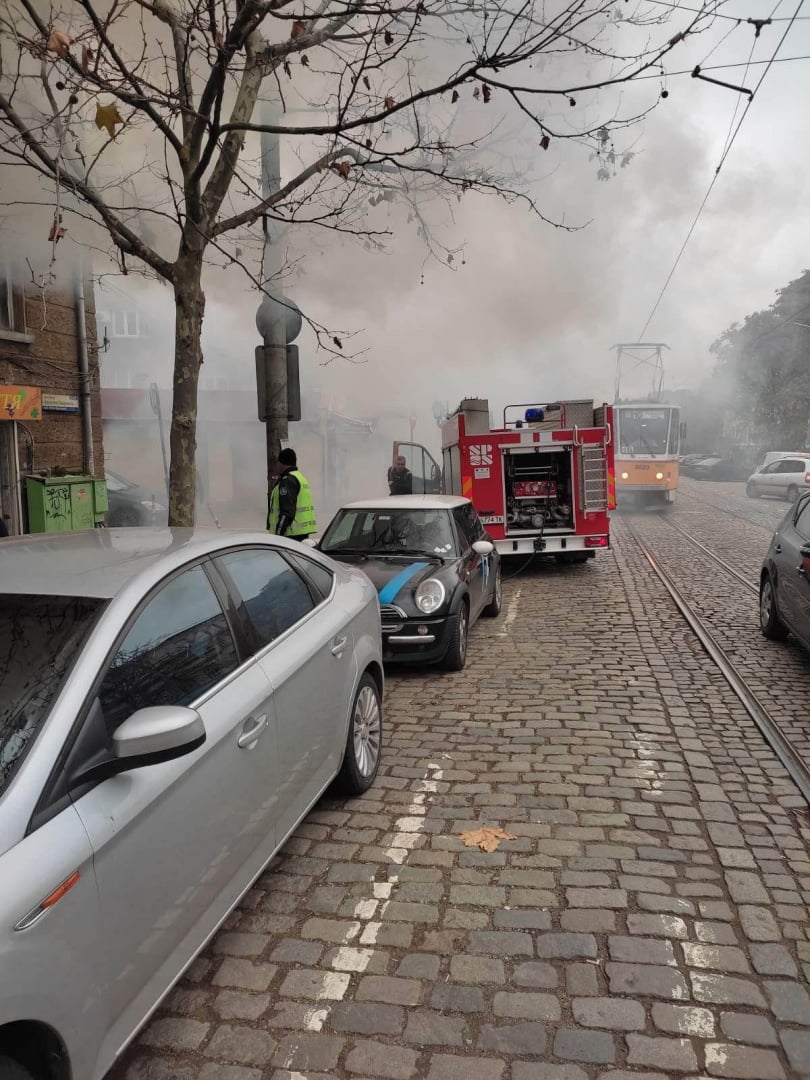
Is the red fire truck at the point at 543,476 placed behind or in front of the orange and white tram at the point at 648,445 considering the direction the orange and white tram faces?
in front

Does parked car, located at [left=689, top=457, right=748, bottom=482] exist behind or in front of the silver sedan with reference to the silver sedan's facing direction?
behind

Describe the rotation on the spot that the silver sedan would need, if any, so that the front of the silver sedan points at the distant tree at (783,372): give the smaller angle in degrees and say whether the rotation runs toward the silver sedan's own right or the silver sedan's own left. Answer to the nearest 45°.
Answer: approximately 180°

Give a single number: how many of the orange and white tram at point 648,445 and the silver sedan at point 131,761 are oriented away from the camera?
0

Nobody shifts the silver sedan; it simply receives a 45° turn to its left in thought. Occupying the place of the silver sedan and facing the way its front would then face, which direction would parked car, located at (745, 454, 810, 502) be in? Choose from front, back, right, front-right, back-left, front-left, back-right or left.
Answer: back-left

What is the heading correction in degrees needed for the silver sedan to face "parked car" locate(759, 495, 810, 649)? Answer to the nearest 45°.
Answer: approximately 180°

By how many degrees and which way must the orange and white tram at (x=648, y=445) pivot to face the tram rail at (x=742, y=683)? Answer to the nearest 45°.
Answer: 0° — it already faces it

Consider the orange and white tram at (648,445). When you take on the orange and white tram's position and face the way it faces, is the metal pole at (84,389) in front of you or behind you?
in front

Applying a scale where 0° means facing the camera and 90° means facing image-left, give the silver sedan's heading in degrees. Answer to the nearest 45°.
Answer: approximately 45°

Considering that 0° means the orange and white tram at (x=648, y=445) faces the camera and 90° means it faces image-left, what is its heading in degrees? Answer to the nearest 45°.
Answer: approximately 0°

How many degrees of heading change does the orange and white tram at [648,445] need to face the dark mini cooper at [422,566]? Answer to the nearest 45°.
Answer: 0° — it already faces it

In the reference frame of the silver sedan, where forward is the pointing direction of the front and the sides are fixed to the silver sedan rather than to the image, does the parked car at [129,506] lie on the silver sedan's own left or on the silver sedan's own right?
on the silver sedan's own right
